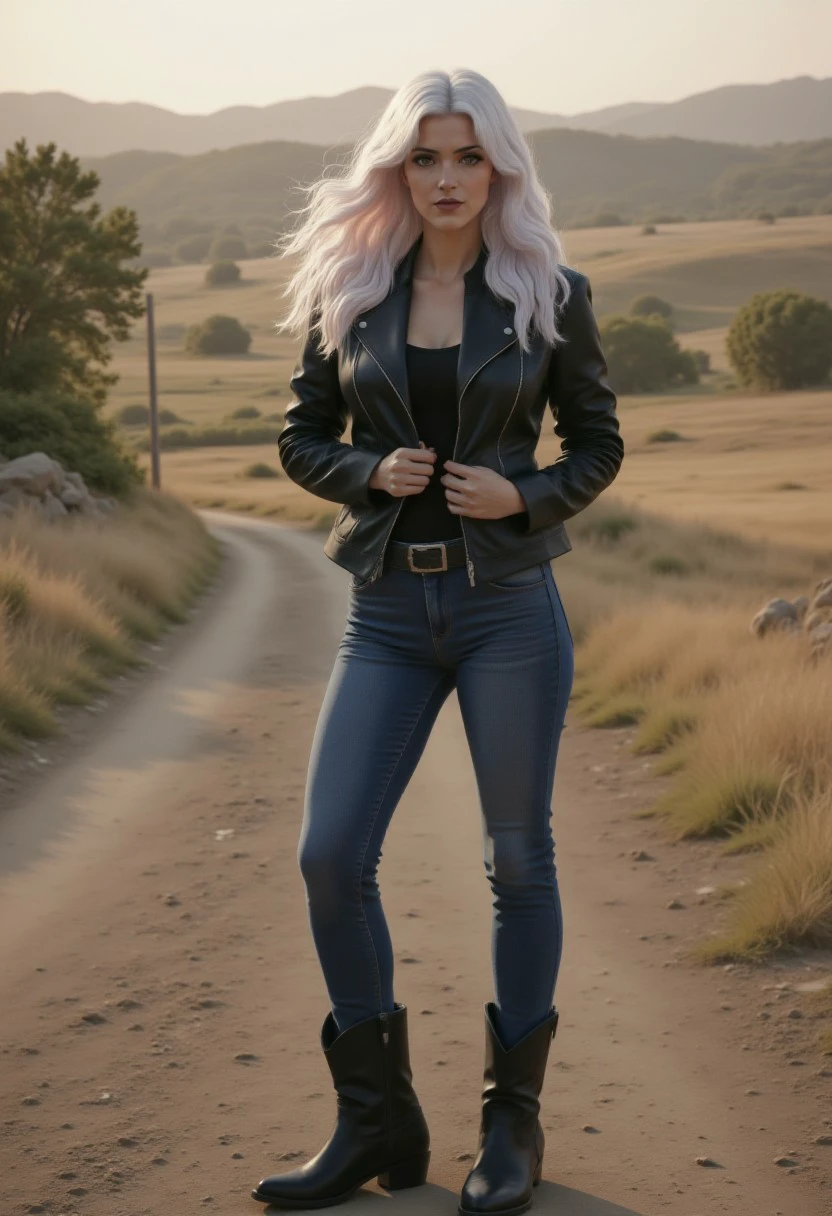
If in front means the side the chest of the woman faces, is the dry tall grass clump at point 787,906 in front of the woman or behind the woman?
behind

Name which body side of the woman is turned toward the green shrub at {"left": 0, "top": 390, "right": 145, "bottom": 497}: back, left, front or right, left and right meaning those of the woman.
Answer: back

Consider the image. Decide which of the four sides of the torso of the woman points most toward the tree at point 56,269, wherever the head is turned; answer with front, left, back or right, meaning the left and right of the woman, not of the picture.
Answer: back

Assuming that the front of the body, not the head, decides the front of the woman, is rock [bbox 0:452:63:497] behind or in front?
behind

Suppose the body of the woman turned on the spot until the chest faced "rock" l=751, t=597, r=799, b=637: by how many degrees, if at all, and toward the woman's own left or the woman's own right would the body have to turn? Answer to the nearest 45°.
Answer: approximately 180°

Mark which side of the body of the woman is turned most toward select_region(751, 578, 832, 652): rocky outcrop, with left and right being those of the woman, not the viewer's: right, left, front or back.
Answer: back

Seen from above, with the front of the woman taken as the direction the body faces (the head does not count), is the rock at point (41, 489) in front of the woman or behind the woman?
behind

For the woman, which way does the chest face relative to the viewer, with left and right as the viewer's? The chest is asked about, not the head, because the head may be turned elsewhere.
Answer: facing the viewer
